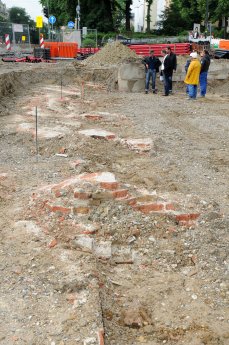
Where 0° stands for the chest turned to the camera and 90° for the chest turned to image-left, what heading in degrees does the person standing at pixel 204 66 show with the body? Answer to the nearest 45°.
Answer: approximately 90°

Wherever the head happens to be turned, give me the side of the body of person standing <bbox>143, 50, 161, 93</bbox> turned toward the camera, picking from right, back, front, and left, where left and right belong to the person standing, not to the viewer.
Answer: front

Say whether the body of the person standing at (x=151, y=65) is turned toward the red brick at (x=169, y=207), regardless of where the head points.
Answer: yes

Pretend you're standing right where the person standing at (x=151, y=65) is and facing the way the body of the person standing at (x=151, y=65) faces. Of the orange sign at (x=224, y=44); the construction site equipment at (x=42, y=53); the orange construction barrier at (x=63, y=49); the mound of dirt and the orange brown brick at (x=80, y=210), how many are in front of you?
1

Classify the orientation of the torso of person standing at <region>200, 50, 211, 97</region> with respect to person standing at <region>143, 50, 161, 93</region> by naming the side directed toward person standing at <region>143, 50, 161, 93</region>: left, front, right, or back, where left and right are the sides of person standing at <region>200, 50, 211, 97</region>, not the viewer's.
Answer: front
